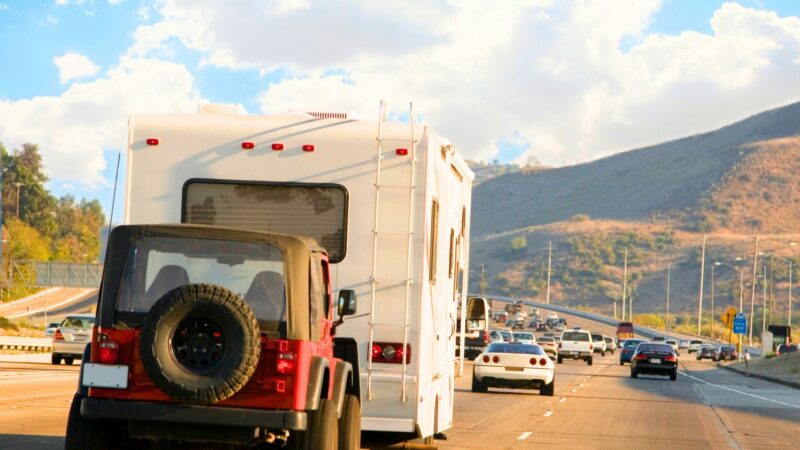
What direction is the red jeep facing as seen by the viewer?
away from the camera

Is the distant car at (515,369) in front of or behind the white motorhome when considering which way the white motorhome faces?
in front

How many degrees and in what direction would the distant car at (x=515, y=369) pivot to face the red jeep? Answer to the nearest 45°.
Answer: approximately 180°

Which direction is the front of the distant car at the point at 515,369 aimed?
away from the camera

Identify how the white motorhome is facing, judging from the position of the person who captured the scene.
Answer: facing away from the viewer

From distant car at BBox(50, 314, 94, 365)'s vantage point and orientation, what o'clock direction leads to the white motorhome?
The white motorhome is roughly at 6 o'clock from the distant car.

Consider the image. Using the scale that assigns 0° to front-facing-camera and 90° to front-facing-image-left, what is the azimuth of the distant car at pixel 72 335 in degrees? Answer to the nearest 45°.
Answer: approximately 180°

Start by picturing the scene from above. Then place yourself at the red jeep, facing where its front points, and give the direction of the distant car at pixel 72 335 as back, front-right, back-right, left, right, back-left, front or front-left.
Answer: front
